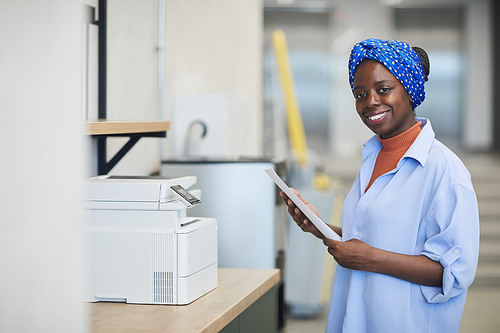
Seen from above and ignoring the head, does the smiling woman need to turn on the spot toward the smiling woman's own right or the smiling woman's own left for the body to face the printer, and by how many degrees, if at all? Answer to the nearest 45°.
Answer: approximately 45° to the smiling woman's own right

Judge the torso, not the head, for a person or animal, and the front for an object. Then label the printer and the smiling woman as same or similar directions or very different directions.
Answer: very different directions

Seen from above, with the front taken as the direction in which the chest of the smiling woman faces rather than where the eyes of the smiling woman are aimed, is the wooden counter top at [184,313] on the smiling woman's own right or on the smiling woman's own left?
on the smiling woman's own right

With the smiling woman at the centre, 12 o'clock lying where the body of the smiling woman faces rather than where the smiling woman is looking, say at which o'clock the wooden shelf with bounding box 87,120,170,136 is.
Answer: The wooden shelf is roughly at 2 o'clock from the smiling woman.

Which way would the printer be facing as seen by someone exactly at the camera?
facing to the right of the viewer

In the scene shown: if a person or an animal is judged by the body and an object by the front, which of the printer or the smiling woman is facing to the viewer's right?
the printer

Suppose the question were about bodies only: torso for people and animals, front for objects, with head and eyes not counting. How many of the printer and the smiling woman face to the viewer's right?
1
